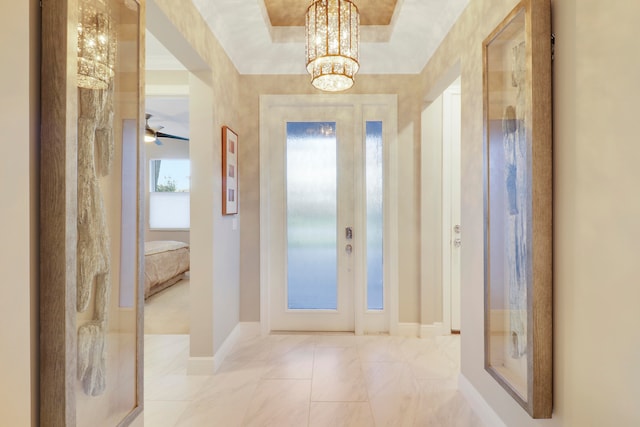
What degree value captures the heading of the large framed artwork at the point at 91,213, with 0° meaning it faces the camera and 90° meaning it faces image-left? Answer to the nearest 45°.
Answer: approximately 315°

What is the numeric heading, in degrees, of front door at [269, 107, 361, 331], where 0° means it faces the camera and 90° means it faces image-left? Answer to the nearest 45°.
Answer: approximately 0°

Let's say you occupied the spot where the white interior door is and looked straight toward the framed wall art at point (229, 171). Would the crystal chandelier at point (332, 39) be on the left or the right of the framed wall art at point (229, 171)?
left

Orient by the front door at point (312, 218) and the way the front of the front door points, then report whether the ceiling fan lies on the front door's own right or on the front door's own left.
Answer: on the front door's own right
